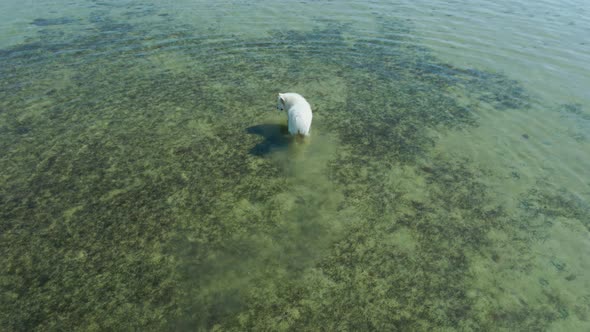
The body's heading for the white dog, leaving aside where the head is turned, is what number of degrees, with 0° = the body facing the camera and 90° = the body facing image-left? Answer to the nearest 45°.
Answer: approximately 135°
